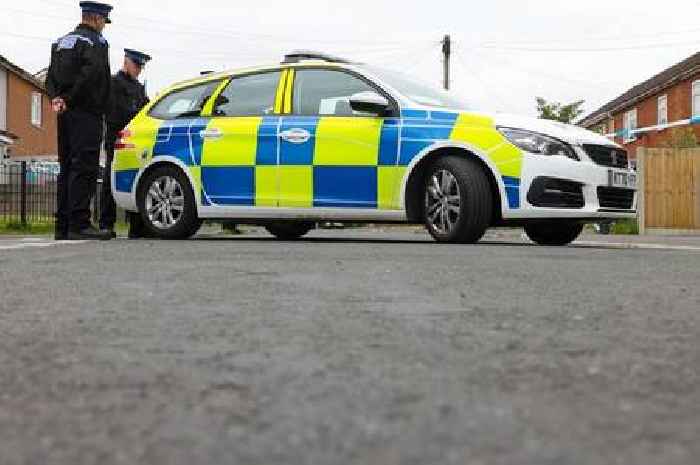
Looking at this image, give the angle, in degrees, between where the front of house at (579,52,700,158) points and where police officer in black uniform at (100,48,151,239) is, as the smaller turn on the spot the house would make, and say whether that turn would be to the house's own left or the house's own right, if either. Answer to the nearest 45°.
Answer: approximately 45° to the house's own left

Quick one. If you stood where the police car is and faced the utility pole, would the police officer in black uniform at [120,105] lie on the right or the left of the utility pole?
left

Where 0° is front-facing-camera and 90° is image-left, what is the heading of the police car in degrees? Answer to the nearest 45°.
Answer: approximately 315°

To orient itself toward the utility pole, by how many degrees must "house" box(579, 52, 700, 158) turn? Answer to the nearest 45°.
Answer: approximately 90° to its right

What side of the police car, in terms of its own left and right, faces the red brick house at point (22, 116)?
back

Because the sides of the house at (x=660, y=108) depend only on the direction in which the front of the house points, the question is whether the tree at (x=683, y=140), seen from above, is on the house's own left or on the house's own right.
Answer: on the house's own left

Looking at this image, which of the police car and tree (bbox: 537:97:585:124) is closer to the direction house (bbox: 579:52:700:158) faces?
the police car

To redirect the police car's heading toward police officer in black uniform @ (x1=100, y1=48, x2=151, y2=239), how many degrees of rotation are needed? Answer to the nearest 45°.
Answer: approximately 180°

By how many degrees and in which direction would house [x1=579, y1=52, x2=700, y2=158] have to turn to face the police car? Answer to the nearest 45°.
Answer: approximately 45° to its left

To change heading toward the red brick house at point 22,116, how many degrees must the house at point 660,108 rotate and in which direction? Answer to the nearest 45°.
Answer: approximately 45° to its right

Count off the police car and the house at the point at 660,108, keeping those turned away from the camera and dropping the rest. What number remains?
0

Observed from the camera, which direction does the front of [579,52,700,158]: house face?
facing the viewer and to the left of the viewer

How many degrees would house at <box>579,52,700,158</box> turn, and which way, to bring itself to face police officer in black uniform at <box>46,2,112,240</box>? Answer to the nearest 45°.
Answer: approximately 45° to its left
